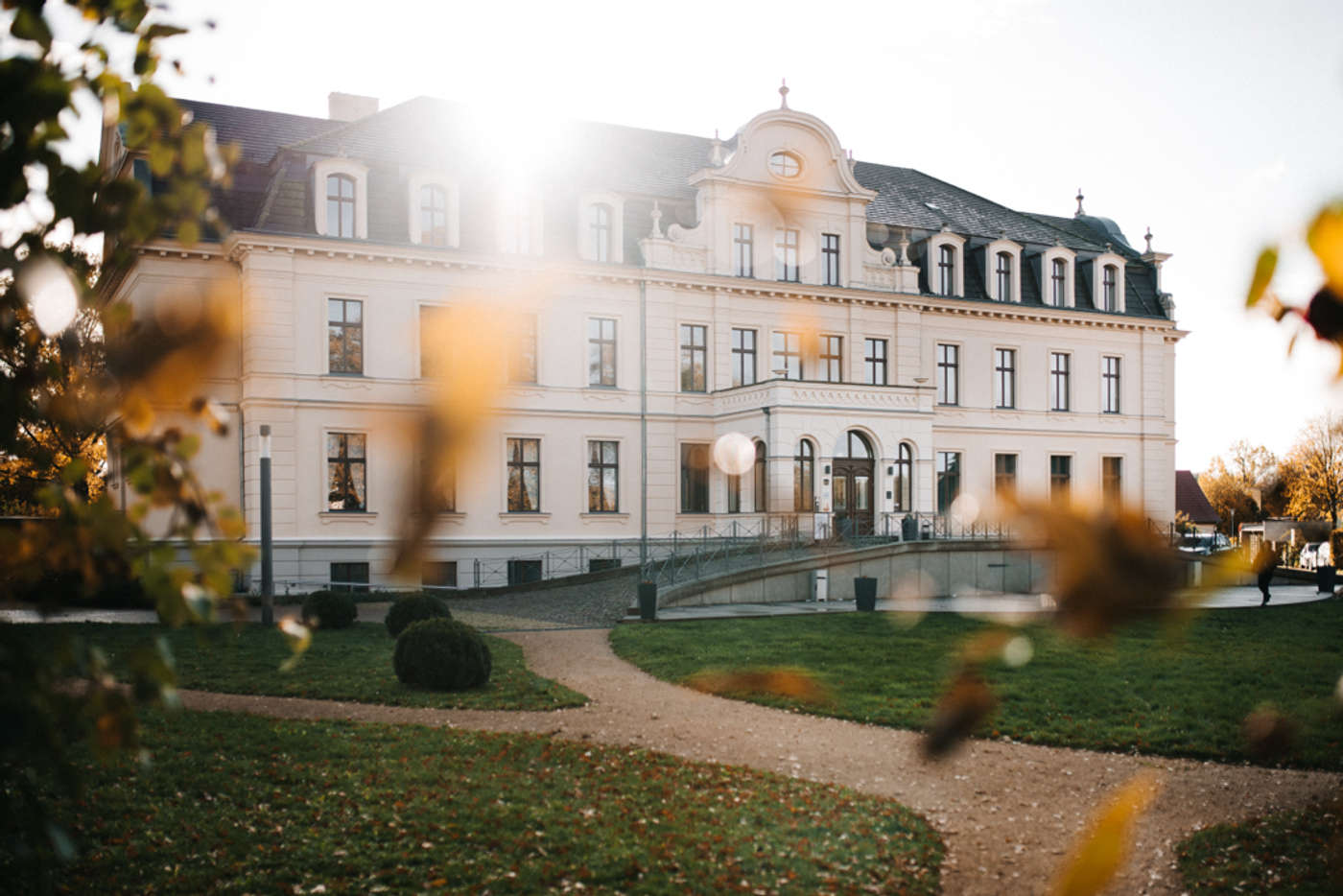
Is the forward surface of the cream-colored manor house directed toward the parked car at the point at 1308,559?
no

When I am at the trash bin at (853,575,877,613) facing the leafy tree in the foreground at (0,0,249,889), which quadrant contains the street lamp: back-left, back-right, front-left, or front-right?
front-right

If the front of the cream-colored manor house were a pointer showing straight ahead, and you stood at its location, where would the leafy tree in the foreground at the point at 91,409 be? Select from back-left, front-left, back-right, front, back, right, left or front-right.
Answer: front-right

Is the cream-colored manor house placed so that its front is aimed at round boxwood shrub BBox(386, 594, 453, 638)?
no

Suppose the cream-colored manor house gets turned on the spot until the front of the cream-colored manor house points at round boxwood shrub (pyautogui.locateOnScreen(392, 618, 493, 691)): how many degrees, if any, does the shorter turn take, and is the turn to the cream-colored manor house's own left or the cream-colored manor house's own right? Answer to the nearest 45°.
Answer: approximately 45° to the cream-colored manor house's own right

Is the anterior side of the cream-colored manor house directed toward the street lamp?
no

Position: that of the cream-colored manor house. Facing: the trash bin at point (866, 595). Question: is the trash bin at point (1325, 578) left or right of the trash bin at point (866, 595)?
left

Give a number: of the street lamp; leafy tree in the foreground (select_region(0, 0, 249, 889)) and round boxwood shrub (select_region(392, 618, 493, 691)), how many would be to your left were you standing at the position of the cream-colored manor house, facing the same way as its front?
0

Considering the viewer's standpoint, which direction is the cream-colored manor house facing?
facing the viewer and to the right of the viewer
